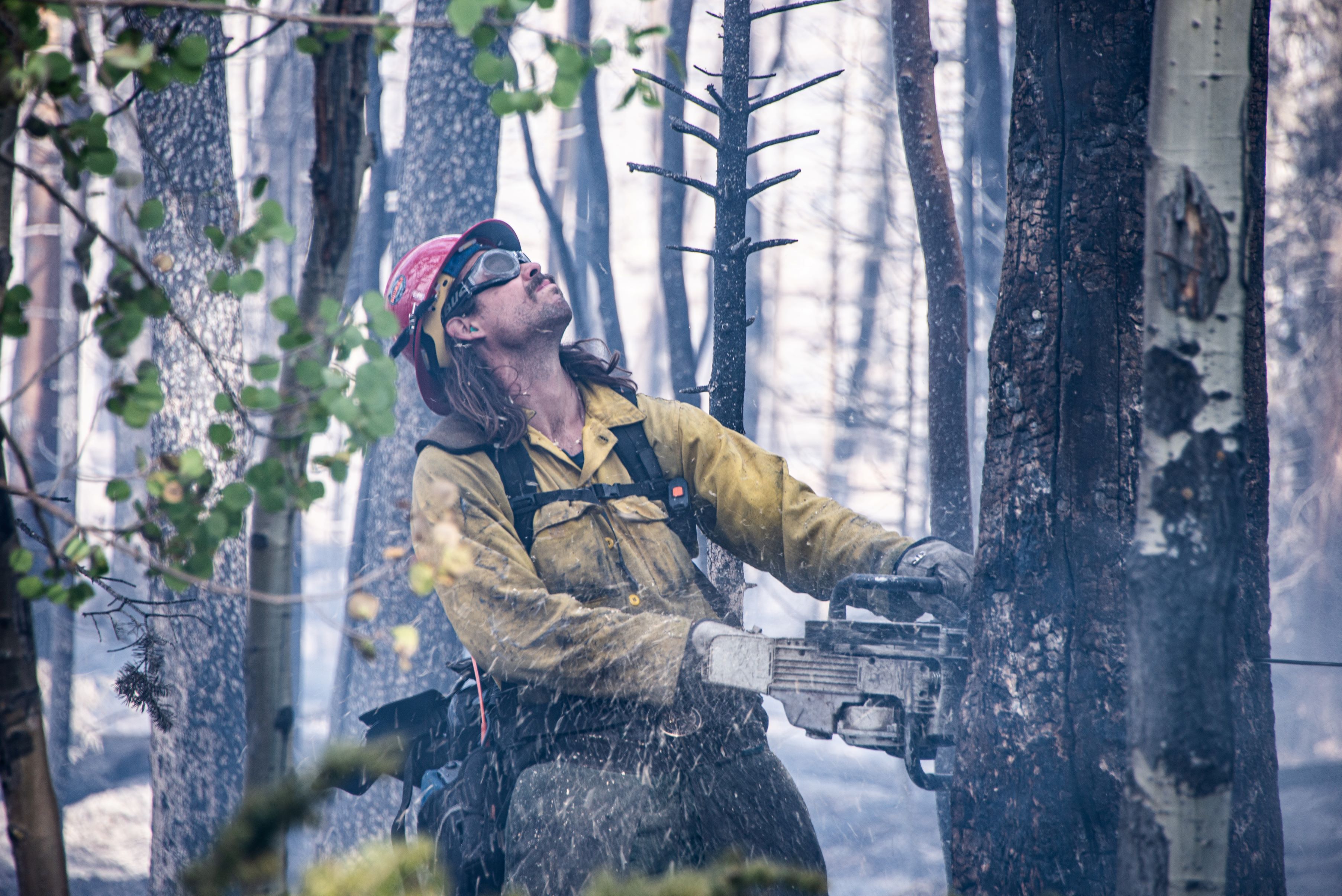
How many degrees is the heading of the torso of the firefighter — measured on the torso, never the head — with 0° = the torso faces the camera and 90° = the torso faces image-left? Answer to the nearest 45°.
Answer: approximately 315°

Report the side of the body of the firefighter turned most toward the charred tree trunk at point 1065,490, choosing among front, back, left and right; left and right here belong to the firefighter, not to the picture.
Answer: front

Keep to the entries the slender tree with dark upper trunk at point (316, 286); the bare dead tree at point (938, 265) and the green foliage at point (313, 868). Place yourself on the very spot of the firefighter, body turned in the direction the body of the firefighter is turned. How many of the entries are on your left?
1

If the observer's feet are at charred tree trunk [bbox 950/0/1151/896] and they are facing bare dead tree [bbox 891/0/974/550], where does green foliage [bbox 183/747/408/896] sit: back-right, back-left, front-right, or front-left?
back-left

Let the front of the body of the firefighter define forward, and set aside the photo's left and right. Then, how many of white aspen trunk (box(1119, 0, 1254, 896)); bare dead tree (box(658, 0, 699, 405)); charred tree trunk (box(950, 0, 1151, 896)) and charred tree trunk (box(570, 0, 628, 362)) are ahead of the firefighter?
2

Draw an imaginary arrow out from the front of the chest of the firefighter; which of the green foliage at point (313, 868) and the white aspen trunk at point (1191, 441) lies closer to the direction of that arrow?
the white aspen trunk

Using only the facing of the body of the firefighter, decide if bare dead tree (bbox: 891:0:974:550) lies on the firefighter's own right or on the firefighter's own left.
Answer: on the firefighter's own left

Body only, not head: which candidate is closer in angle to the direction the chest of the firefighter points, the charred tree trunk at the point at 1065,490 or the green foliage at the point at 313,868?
the charred tree trunk

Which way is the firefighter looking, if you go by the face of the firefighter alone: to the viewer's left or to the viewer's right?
to the viewer's right

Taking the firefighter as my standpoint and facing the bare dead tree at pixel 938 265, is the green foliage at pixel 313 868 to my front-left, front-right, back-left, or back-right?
back-right

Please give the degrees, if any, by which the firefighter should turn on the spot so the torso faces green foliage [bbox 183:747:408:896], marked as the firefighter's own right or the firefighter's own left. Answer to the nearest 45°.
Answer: approximately 45° to the firefighter's own right

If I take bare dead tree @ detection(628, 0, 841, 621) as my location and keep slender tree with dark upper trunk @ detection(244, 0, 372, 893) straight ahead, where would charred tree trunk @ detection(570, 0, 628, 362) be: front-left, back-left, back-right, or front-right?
back-right

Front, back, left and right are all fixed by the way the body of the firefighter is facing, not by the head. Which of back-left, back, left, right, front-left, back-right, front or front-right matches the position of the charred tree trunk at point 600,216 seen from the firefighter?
back-left
